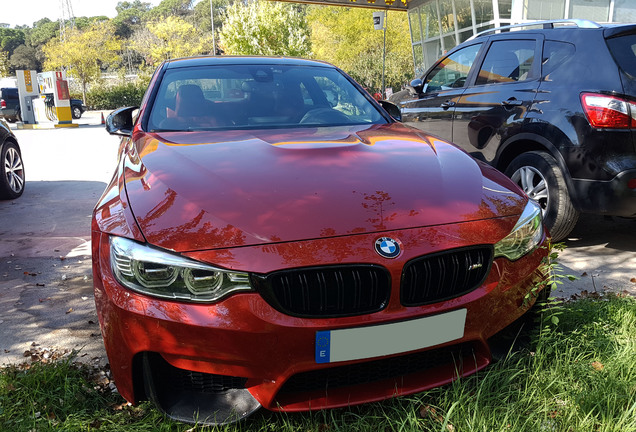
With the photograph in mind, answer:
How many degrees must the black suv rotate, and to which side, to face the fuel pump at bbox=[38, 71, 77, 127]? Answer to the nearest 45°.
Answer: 0° — it already faces it

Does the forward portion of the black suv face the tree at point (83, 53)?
yes

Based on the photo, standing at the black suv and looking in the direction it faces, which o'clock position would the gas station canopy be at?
The gas station canopy is roughly at 1 o'clock from the black suv.

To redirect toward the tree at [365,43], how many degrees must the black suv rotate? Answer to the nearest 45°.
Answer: approximately 45° to its right

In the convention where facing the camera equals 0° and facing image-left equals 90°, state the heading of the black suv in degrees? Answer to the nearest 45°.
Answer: approximately 135°

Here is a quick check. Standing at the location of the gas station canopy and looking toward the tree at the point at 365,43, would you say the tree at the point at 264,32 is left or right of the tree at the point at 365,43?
left
